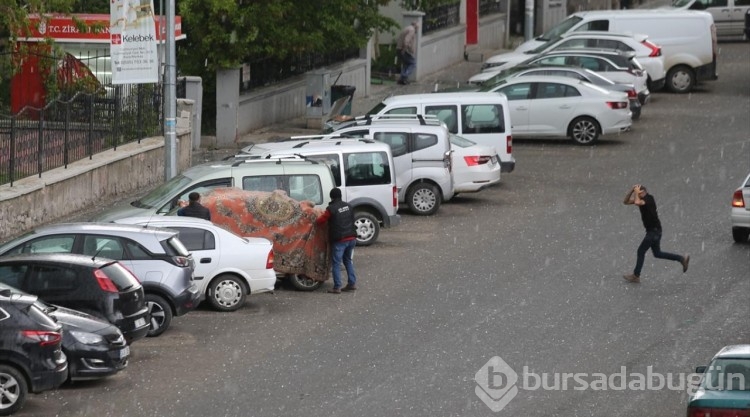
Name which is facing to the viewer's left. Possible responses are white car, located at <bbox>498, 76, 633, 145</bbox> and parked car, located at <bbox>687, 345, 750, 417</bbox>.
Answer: the white car

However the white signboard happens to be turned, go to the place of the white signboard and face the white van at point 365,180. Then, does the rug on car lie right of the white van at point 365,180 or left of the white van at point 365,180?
right

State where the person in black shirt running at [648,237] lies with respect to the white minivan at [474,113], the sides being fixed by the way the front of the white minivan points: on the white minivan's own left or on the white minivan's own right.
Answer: on the white minivan's own left

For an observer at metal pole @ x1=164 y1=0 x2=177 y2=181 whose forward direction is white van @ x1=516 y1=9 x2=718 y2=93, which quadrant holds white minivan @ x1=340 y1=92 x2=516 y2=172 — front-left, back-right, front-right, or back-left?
front-right

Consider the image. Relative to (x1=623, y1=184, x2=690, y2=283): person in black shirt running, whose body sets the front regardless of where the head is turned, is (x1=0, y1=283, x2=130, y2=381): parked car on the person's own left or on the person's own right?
on the person's own left

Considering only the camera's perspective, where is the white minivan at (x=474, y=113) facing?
facing to the left of the viewer

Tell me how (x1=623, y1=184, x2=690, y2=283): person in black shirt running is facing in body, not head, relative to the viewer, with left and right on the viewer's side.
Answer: facing to the left of the viewer

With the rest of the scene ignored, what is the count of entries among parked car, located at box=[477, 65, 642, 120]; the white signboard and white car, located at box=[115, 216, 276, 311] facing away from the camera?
0

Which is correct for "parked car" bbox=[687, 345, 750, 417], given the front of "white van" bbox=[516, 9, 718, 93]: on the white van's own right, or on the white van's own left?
on the white van's own left

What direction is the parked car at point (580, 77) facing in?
to the viewer's left

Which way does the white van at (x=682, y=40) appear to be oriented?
to the viewer's left
